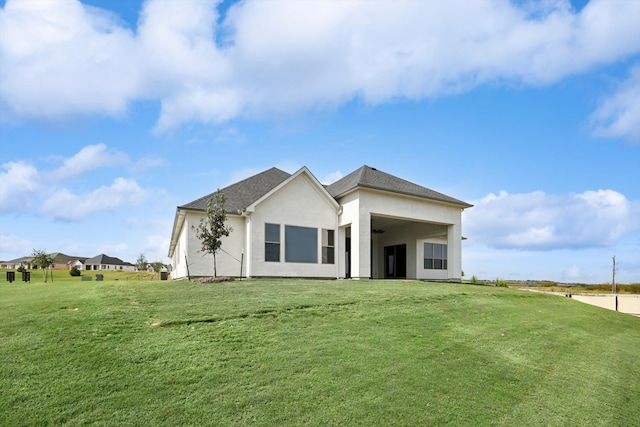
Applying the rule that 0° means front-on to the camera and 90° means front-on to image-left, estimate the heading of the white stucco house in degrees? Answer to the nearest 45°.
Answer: approximately 180°
